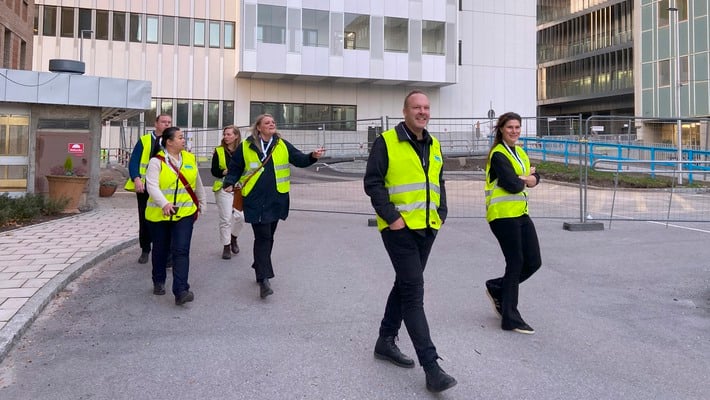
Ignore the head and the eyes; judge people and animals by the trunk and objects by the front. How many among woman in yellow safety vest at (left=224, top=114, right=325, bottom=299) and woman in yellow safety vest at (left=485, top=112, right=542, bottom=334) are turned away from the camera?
0

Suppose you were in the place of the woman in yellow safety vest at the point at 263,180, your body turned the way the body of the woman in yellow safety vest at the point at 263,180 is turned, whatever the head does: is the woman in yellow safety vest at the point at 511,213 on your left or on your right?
on your left

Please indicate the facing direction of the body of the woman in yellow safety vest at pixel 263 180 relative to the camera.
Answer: toward the camera

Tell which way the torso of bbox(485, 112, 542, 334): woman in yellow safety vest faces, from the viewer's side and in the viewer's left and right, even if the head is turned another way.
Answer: facing the viewer and to the right of the viewer

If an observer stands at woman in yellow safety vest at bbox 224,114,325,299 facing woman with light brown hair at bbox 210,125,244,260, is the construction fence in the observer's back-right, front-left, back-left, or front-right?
front-right

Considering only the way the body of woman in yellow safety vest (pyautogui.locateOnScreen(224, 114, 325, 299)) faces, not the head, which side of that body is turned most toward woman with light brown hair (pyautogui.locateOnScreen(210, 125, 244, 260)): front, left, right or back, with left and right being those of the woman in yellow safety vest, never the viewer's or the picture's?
back

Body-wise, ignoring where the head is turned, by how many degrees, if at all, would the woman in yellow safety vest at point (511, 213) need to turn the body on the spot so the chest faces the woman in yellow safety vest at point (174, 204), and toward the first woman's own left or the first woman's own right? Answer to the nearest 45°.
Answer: approximately 135° to the first woman's own right

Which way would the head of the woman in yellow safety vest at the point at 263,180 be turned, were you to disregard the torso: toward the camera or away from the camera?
toward the camera

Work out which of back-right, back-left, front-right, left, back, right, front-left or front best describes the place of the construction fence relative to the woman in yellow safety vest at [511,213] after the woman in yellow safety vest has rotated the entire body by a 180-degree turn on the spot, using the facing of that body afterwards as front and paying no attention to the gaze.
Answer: front-right

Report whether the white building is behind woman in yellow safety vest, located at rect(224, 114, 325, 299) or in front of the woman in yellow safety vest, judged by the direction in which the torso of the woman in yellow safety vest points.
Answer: behind
